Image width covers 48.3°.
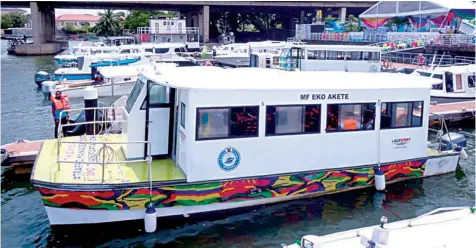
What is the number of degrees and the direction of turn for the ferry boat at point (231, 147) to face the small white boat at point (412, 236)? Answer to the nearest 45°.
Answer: approximately 90° to its left

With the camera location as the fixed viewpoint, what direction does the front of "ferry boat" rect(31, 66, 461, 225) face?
facing the viewer and to the left of the viewer

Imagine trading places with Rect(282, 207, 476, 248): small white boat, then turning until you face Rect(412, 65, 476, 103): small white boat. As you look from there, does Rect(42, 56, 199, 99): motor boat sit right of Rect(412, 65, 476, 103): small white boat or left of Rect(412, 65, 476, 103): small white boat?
left

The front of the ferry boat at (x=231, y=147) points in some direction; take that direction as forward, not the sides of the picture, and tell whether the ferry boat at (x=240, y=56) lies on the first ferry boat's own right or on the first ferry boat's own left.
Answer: on the first ferry boat's own right

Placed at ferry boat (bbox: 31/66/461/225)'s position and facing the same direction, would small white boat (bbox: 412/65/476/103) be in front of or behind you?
behind

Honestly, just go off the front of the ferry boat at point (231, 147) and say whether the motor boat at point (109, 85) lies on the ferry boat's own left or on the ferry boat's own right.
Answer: on the ferry boat's own right
